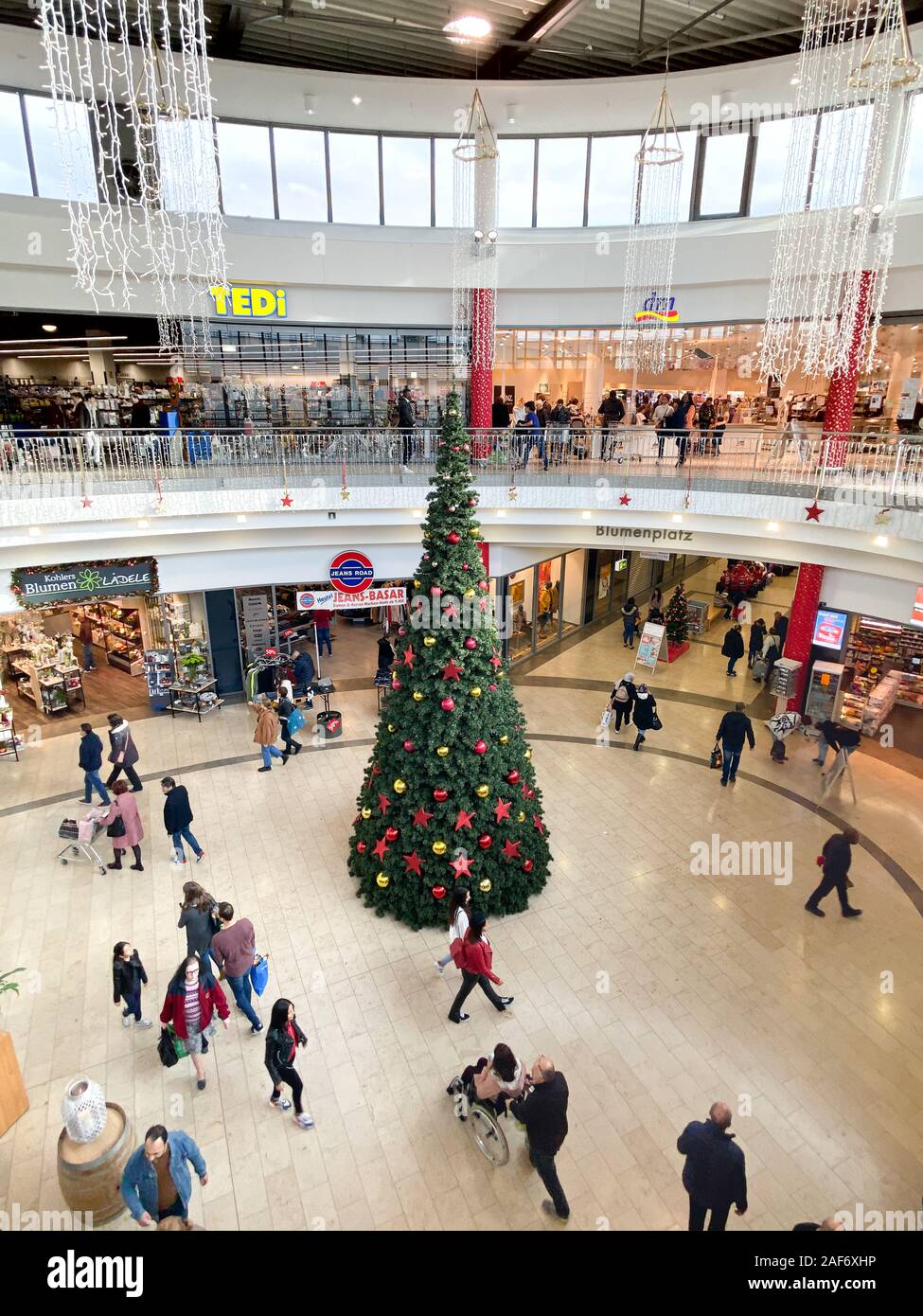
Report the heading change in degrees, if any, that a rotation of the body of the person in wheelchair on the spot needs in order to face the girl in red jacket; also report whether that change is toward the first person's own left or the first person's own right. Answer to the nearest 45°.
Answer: approximately 45° to the first person's own right

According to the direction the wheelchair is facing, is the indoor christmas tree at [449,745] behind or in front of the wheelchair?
in front

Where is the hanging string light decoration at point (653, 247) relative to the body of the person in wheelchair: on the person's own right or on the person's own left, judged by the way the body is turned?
on the person's own right

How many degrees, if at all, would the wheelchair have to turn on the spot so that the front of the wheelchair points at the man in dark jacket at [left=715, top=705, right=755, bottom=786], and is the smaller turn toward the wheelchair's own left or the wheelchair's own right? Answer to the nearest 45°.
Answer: approximately 90° to the wheelchair's own right

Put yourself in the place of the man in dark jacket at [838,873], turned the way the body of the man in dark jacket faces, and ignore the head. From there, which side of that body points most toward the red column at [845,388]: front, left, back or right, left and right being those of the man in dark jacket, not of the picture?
left
